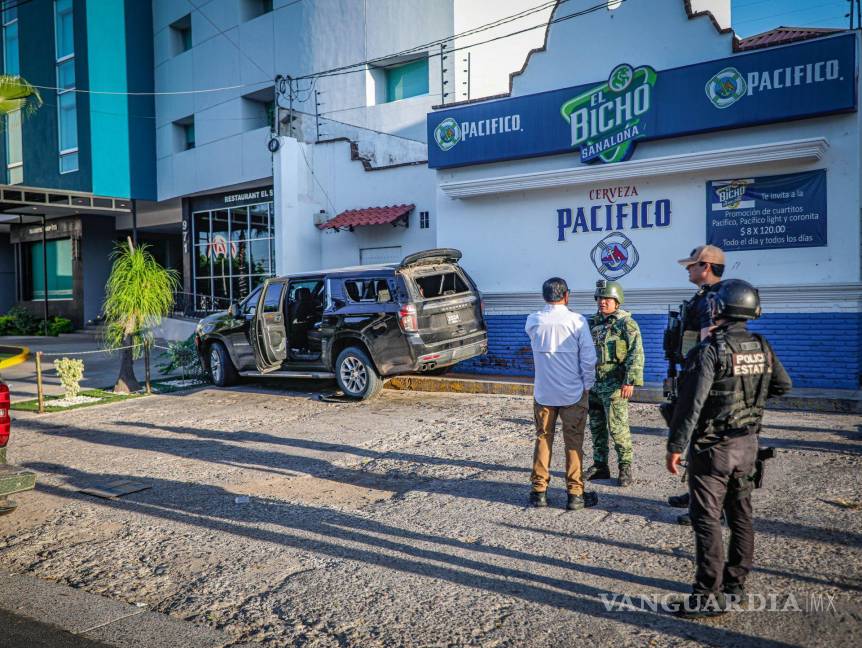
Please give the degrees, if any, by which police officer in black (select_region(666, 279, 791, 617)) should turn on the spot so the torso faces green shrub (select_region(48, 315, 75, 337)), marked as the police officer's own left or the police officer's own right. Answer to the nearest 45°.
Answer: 0° — they already face it

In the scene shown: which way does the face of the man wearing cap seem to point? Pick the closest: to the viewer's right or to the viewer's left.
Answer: to the viewer's left

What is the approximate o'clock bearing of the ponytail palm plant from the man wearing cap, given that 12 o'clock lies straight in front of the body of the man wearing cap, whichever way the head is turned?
The ponytail palm plant is roughly at 1 o'clock from the man wearing cap.

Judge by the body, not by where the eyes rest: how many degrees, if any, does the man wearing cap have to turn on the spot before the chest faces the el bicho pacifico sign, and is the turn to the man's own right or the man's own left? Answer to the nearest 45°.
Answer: approximately 90° to the man's own right

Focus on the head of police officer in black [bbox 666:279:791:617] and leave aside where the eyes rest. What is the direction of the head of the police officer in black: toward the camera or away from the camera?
away from the camera

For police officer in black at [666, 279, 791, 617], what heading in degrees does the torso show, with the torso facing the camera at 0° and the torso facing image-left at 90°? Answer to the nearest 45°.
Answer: approximately 135°

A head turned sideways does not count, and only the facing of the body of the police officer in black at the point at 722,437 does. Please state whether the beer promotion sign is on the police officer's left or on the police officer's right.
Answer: on the police officer's right

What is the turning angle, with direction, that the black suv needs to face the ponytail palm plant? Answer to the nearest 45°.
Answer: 0° — it already faces it

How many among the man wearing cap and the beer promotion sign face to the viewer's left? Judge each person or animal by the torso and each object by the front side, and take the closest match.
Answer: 1

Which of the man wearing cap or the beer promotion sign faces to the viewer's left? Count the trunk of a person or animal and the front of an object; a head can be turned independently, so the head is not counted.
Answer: the man wearing cap

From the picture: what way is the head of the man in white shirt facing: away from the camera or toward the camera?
away from the camera

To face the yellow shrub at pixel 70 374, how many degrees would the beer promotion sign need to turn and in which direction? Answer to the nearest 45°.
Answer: approximately 90° to its right

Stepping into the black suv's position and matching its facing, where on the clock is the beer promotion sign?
The beer promotion sign is roughly at 5 o'clock from the black suv.

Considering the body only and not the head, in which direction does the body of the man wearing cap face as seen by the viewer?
to the viewer's left
